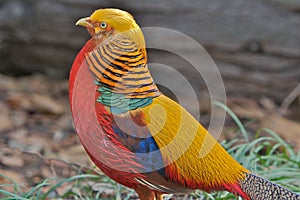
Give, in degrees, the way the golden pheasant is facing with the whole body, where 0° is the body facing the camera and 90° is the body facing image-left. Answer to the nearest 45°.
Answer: approximately 90°
